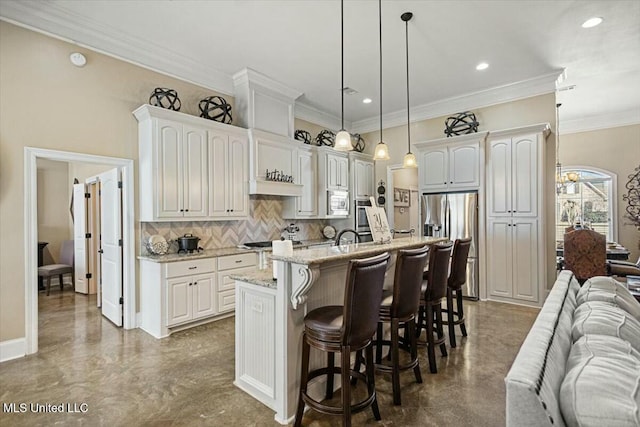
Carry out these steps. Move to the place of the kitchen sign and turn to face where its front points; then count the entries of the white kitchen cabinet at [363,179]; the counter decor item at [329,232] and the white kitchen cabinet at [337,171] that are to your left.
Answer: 3

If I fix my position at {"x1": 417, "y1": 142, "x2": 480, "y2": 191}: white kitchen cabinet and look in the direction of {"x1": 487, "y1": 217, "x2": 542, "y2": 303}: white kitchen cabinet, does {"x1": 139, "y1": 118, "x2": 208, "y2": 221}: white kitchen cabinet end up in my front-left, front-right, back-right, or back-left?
back-right

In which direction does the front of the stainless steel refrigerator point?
toward the camera

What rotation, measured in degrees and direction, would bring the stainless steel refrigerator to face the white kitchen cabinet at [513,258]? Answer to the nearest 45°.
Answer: approximately 90° to its left

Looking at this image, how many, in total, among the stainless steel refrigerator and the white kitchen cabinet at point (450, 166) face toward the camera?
2

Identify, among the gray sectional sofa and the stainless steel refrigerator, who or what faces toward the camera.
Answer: the stainless steel refrigerator

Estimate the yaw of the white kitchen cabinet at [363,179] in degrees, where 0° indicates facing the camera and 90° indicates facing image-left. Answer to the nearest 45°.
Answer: approximately 315°

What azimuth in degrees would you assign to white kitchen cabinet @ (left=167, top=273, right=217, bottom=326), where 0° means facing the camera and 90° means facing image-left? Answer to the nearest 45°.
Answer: approximately 315°

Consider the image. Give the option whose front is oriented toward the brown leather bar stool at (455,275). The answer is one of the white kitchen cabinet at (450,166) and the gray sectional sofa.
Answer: the white kitchen cabinet

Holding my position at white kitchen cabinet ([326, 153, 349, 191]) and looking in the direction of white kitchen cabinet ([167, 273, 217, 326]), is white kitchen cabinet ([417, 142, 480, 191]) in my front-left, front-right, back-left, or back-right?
back-left

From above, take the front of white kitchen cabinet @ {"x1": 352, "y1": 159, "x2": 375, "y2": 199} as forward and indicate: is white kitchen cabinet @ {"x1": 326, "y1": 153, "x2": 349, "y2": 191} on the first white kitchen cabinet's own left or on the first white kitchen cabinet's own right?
on the first white kitchen cabinet's own right

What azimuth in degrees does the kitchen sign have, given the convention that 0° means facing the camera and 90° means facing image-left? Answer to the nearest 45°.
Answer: approximately 315°

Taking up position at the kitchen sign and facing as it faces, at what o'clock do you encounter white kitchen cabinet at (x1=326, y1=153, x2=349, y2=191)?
The white kitchen cabinet is roughly at 9 o'clock from the kitchen sign.
